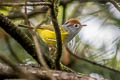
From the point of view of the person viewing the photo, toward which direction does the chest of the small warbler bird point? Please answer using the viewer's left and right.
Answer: facing to the right of the viewer

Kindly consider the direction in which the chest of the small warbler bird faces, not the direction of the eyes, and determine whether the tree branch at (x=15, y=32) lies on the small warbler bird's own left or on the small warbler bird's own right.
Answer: on the small warbler bird's own right
